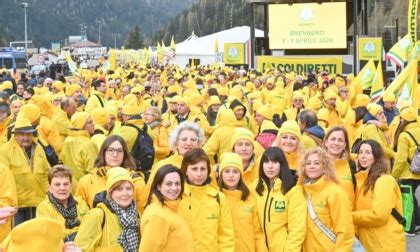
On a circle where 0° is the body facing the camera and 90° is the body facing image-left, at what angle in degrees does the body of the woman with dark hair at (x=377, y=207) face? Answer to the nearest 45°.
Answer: approximately 45°

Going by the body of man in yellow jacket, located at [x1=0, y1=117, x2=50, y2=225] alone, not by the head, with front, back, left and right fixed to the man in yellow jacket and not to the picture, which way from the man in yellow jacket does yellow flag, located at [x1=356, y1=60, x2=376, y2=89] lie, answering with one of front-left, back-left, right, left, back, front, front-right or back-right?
back-left

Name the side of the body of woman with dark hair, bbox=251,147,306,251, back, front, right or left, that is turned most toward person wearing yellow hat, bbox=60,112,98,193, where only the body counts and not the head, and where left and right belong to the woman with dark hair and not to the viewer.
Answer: right

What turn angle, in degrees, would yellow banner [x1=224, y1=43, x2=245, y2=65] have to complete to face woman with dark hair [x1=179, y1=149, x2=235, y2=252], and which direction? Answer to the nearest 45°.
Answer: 0° — it already faces them
